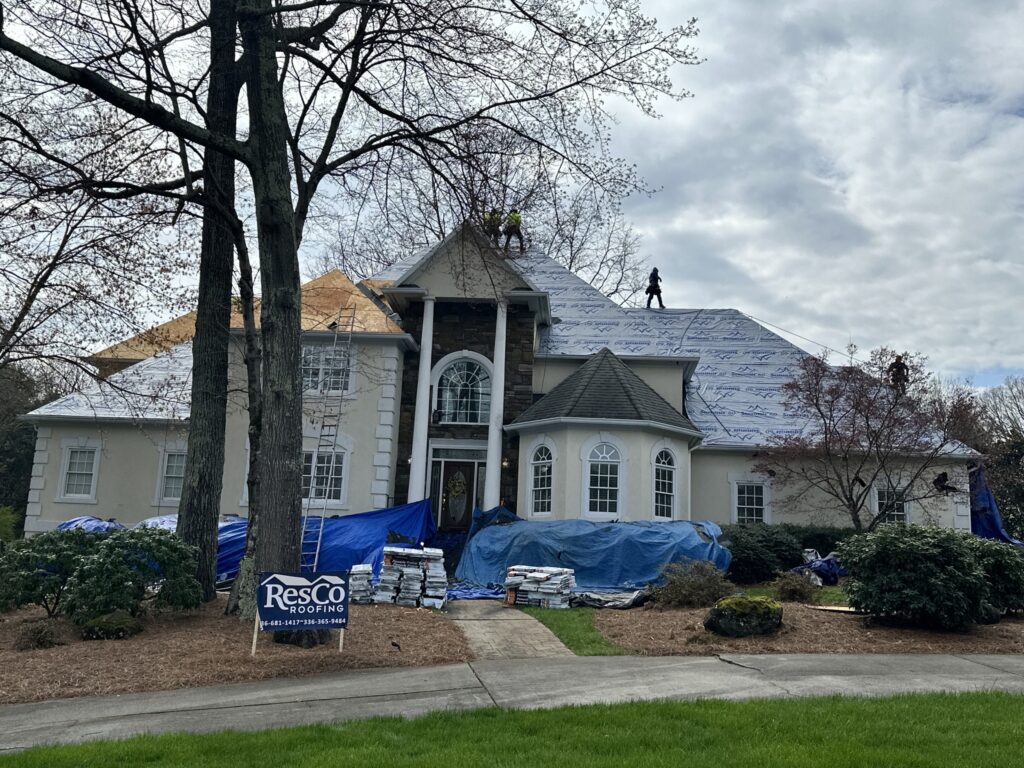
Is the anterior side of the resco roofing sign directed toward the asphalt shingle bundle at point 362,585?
no

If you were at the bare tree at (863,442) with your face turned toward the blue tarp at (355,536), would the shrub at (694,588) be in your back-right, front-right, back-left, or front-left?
front-left

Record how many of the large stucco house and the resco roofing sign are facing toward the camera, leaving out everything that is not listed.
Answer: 2

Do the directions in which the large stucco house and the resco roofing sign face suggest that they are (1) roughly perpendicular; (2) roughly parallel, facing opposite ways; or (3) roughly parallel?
roughly parallel

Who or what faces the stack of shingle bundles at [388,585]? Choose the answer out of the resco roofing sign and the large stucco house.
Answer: the large stucco house

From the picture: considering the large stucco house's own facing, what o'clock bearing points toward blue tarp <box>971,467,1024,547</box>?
The blue tarp is roughly at 9 o'clock from the large stucco house.

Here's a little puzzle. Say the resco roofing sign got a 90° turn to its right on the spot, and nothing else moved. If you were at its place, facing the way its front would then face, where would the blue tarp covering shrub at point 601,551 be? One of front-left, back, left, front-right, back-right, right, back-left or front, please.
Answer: back-right

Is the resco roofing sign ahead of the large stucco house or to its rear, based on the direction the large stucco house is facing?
ahead

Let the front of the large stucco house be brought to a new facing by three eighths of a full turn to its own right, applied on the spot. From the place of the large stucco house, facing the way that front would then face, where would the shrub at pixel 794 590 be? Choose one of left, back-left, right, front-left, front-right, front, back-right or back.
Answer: back

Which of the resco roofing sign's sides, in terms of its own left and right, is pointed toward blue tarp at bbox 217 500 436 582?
back

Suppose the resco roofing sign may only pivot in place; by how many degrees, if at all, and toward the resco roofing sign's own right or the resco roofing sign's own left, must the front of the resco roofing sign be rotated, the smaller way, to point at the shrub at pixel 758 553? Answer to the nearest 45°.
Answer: approximately 135° to the resco roofing sign's own left

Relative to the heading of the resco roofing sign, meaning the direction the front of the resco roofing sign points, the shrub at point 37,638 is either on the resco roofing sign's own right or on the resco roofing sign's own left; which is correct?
on the resco roofing sign's own right

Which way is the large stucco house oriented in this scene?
toward the camera

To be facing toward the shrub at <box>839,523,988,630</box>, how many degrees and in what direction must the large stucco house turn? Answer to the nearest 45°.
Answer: approximately 45° to its left

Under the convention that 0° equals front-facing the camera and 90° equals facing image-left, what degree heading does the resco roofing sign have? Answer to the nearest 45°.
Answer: approximately 0°

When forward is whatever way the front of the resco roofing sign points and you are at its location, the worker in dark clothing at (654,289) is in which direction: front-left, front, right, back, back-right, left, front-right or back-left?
back-left
